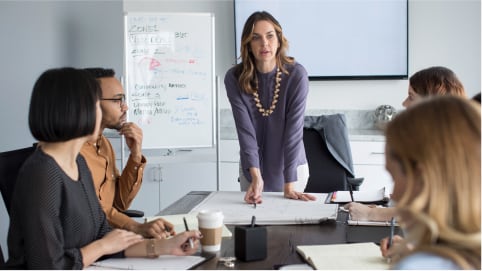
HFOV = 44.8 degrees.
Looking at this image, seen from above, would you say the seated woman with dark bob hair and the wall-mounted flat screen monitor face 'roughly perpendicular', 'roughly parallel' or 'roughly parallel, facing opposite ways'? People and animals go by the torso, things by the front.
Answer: roughly perpendicular

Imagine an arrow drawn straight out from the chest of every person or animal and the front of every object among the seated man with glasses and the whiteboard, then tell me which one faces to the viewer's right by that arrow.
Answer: the seated man with glasses

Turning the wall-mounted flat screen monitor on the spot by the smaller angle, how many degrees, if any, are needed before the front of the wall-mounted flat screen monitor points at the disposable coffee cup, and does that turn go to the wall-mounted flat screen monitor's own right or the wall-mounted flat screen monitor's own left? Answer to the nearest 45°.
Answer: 0° — it already faces it

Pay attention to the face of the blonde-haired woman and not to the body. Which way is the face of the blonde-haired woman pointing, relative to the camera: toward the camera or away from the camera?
away from the camera

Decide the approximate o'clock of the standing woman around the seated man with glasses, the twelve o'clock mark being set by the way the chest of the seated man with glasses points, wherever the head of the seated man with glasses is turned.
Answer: The standing woman is roughly at 11 o'clock from the seated man with glasses.

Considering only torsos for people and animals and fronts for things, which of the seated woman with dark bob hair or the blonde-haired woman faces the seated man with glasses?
the blonde-haired woman

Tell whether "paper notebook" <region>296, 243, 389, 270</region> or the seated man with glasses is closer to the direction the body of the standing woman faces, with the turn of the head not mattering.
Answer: the paper notebook

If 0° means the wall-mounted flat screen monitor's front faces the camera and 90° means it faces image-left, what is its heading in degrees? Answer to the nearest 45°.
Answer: approximately 0°

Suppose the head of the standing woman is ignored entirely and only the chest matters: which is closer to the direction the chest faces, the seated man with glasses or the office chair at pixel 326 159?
the seated man with glasses

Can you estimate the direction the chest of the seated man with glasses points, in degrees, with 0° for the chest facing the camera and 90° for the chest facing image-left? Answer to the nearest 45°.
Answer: approximately 270°

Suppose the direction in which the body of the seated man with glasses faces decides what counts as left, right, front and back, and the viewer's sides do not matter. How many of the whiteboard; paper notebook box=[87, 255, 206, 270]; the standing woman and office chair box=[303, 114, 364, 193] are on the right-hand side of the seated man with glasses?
1

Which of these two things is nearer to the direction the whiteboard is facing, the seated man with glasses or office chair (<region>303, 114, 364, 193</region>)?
the seated man with glasses
